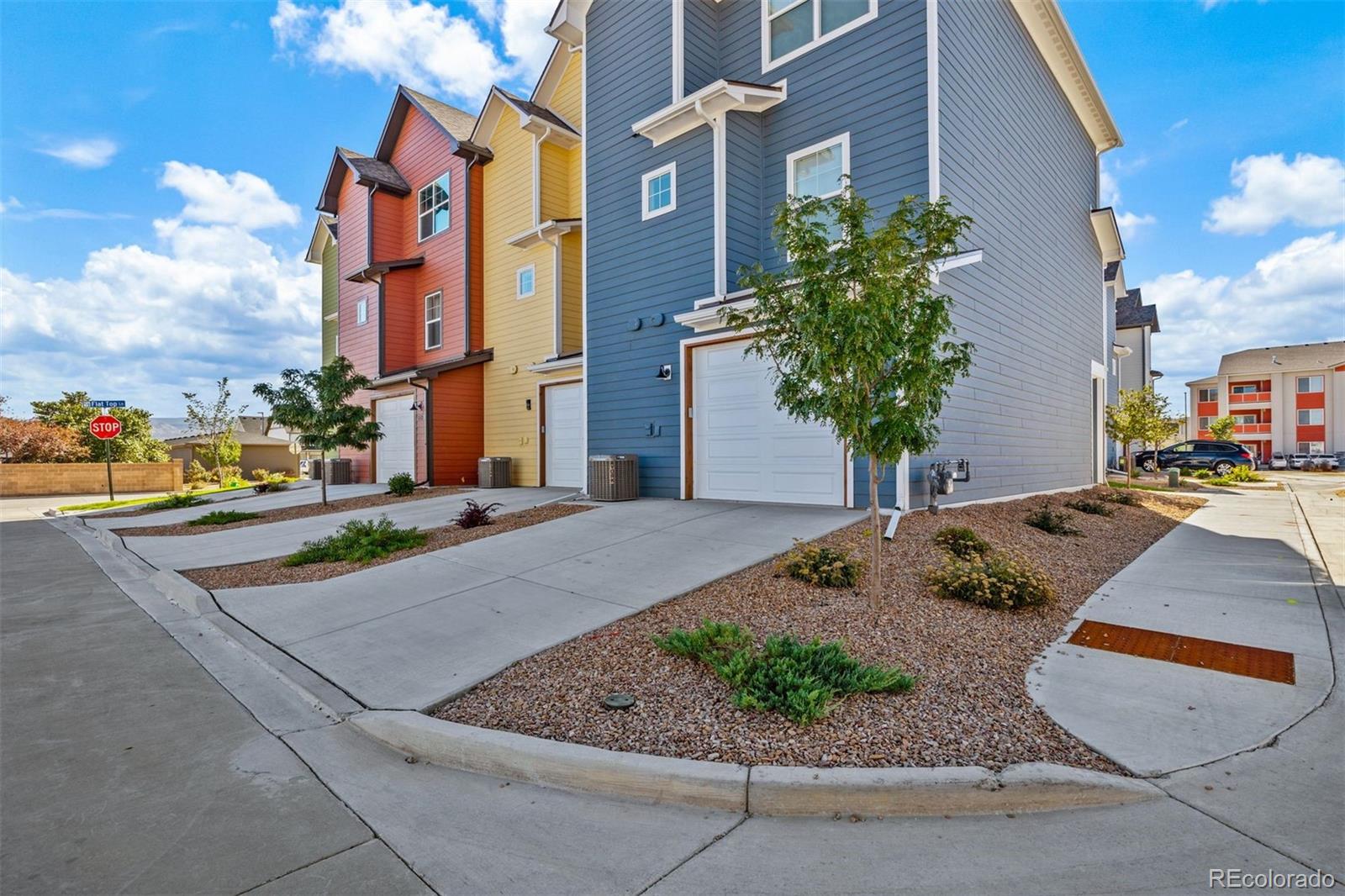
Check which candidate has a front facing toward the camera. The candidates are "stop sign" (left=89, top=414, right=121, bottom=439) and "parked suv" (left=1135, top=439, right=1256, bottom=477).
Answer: the stop sign

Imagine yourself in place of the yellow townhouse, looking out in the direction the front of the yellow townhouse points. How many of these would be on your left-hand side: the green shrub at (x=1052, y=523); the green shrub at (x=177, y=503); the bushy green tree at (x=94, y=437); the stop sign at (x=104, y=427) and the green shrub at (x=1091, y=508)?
2

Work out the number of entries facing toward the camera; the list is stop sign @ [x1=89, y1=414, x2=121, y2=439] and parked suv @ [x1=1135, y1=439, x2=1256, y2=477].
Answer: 1

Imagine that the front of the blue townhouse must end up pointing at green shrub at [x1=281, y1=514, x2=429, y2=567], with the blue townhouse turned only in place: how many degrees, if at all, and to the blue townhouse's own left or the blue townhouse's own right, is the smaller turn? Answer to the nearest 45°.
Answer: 0° — it already faces it

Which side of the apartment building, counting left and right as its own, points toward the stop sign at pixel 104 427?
front

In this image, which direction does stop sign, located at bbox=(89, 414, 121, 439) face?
toward the camera

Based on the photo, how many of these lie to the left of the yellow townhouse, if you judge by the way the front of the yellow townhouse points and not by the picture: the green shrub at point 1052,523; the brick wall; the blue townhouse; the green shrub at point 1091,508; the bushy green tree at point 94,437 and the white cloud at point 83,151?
3

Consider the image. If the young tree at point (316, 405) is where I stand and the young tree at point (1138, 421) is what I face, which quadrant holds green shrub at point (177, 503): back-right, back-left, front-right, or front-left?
back-left

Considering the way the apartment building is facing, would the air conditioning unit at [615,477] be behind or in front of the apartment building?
in front

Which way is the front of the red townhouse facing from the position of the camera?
facing the viewer and to the left of the viewer

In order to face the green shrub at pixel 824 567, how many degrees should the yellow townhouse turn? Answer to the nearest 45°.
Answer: approximately 45° to its left

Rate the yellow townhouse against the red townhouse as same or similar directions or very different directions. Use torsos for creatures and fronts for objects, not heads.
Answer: same or similar directions

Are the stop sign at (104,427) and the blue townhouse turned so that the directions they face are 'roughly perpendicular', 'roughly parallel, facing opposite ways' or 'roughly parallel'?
roughly perpendicular

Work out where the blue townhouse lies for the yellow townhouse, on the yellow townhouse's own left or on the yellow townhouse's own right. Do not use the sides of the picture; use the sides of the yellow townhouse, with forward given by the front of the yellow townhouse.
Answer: on the yellow townhouse's own left

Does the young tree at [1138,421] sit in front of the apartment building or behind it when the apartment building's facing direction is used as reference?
in front

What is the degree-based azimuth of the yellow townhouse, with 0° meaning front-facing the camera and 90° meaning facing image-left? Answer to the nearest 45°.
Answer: approximately 45°

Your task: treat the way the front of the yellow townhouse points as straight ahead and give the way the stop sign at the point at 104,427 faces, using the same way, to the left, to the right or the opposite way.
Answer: to the left
